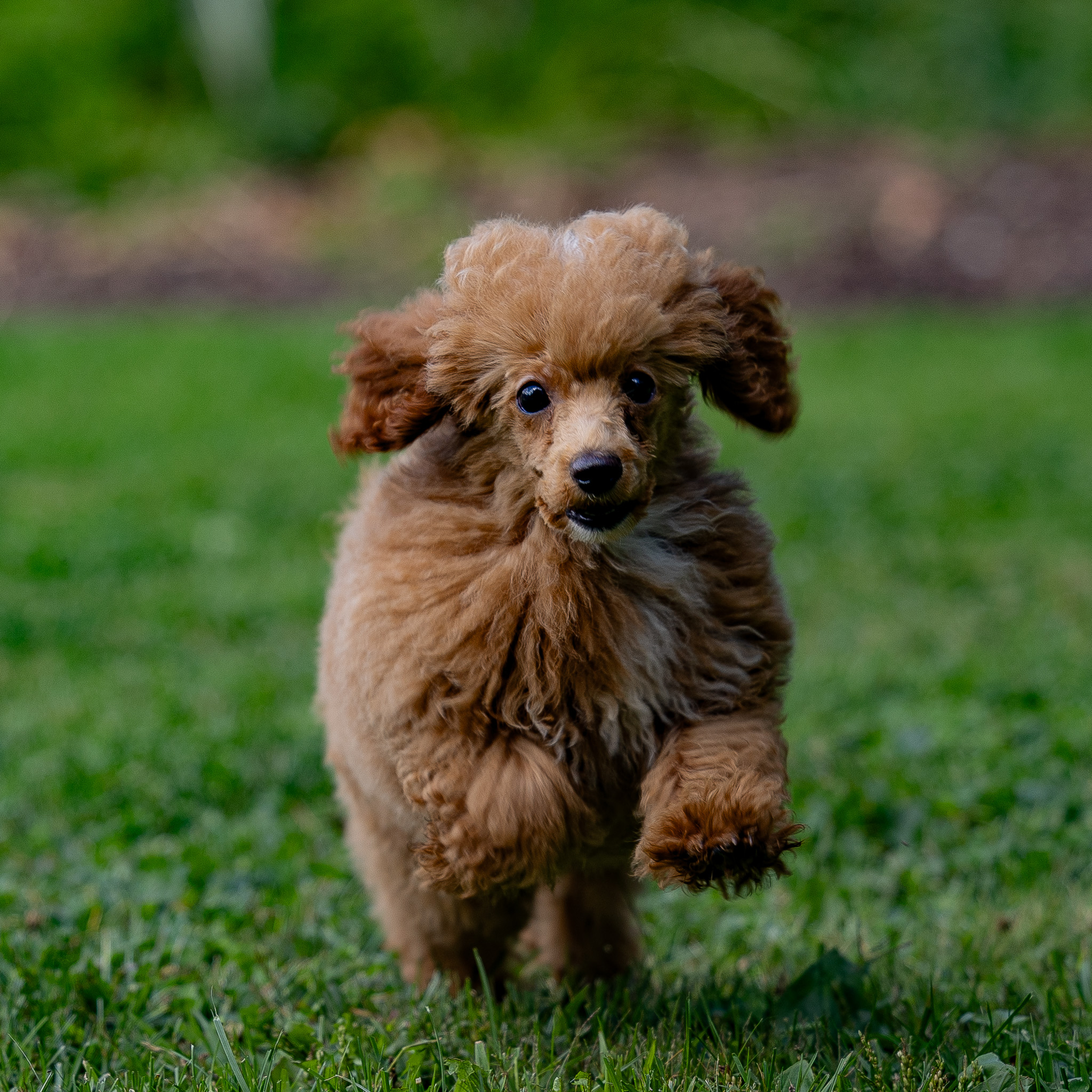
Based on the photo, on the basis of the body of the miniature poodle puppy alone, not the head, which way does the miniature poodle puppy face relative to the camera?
toward the camera
